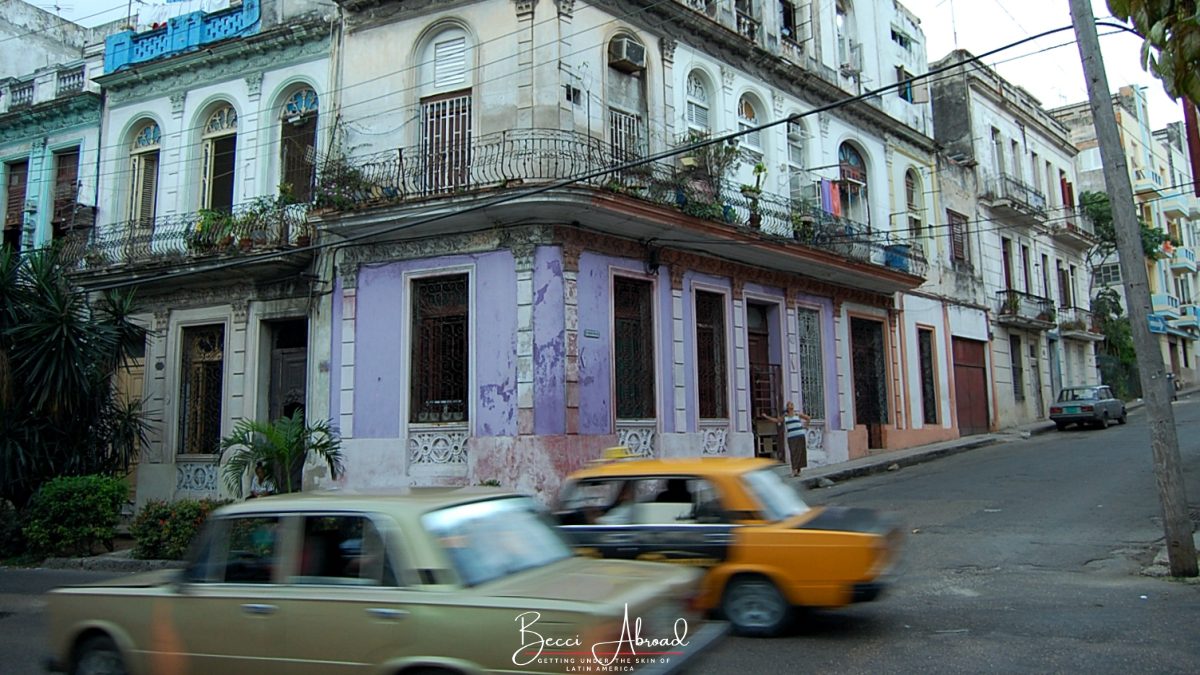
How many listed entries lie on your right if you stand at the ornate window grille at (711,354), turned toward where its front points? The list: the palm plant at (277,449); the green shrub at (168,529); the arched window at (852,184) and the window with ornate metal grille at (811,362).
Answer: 2

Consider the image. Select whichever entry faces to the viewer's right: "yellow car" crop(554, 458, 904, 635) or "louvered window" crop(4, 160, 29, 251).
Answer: the yellow car

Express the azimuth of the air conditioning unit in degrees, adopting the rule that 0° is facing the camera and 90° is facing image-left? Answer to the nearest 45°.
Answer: approximately 315°

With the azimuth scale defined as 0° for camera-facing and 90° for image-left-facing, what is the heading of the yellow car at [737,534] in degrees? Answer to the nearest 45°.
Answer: approximately 270°

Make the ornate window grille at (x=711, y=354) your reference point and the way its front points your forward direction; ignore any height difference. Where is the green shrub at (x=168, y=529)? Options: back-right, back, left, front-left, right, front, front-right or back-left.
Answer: right

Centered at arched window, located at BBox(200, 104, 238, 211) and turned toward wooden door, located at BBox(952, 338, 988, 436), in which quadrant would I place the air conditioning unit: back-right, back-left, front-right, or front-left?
front-right

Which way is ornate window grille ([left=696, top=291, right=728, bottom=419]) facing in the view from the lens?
facing the viewer and to the right of the viewer

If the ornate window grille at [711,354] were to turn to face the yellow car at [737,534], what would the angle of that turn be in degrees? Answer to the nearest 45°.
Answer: approximately 45° to its right

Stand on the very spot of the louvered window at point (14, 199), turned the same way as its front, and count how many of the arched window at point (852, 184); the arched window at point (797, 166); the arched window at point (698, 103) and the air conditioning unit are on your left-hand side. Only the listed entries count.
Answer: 4

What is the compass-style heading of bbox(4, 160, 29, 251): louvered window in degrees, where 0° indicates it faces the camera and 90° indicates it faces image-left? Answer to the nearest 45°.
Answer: approximately 45°

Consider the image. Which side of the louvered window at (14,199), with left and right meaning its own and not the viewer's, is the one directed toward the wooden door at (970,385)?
left
